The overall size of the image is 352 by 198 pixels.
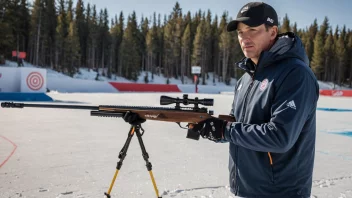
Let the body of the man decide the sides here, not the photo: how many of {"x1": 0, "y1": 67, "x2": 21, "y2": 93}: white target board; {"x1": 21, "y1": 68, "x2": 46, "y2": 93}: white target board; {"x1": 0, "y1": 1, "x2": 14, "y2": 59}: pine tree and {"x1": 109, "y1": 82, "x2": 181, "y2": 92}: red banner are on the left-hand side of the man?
0

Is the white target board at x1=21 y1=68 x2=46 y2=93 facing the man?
yes

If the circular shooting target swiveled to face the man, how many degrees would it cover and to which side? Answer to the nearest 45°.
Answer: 0° — it already faces them

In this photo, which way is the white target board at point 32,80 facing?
toward the camera

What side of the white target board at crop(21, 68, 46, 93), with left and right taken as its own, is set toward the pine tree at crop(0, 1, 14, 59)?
back

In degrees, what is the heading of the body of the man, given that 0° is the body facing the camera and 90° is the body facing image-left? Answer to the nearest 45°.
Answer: approximately 45°

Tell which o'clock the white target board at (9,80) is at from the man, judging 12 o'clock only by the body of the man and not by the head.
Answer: The white target board is roughly at 3 o'clock from the man.

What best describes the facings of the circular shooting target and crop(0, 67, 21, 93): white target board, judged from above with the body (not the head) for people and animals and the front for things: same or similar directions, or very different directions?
same or similar directions

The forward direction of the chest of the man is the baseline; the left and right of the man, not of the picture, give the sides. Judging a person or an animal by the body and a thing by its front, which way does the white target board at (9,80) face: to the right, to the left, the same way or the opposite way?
to the left

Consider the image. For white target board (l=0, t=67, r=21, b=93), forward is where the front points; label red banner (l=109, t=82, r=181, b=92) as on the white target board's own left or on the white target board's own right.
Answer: on the white target board's own left

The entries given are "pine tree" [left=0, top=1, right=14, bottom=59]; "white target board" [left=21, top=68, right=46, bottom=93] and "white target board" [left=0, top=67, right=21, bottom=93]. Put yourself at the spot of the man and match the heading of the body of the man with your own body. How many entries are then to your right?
3

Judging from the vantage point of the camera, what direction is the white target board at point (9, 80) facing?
facing the viewer

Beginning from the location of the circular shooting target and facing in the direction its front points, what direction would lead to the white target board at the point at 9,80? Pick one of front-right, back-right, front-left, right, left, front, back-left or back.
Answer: right

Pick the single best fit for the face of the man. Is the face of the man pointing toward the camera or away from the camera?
toward the camera

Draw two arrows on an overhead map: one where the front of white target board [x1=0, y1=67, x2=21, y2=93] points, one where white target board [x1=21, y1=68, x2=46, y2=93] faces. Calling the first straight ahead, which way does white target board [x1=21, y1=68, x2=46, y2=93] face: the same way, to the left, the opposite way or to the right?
the same way

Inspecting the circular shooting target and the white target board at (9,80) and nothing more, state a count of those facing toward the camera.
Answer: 2

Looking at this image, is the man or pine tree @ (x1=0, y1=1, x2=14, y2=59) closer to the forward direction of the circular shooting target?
the man
